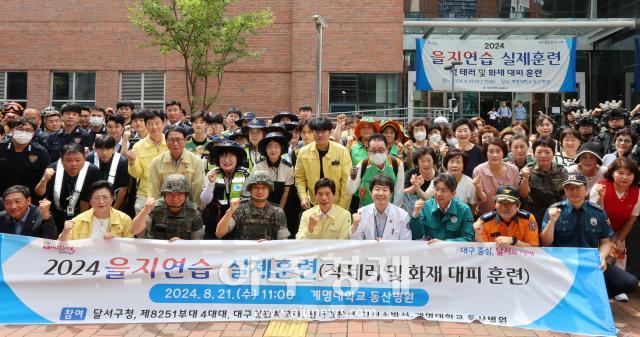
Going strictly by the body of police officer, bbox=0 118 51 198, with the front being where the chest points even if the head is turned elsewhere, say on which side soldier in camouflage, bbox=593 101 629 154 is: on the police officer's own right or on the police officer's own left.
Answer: on the police officer's own left

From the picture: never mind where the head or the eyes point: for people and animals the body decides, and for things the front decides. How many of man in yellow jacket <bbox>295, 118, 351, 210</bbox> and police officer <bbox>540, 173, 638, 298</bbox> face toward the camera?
2

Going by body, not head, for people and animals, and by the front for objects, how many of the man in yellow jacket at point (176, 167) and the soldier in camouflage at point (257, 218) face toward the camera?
2

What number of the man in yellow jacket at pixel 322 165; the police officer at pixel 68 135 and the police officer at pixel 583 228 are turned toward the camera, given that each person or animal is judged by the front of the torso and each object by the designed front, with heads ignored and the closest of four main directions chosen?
3

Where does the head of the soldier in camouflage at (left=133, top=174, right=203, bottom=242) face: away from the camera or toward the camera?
toward the camera

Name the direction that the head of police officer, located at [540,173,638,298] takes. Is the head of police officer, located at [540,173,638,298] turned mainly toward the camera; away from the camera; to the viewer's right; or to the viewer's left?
toward the camera

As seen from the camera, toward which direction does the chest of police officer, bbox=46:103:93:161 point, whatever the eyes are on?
toward the camera

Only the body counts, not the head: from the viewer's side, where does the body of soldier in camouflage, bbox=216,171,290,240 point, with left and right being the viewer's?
facing the viewer

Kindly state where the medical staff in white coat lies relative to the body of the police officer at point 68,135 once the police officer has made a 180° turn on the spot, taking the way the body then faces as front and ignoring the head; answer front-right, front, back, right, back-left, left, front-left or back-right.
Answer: back-right

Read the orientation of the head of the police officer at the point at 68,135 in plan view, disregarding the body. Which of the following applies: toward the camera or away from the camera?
toward the camera

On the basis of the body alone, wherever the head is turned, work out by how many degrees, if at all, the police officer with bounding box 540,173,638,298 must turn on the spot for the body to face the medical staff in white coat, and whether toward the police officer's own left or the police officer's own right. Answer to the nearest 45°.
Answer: approximately 45° to the police officer's own right

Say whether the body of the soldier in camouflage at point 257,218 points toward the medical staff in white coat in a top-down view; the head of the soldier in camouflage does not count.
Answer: no

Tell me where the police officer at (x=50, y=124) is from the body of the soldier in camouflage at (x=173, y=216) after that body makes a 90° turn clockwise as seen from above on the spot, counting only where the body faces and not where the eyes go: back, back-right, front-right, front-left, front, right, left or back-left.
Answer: front-right

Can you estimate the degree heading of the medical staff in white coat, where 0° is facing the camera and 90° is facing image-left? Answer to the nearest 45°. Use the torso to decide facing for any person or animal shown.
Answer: approximately 0°

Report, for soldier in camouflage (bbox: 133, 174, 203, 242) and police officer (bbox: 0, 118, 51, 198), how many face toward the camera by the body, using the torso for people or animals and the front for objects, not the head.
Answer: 2

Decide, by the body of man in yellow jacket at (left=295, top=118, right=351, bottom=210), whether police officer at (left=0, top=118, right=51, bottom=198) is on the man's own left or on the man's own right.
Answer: on the man's own right

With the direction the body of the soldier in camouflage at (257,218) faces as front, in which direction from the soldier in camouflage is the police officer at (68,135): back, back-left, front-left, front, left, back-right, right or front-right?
back-right

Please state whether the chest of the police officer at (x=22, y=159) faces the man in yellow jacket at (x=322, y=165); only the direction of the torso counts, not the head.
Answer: no

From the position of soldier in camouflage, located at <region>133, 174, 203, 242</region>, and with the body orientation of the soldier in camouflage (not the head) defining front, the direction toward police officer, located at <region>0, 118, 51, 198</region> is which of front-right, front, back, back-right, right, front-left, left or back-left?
back-right

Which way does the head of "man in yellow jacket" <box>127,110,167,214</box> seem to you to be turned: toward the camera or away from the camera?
toward the camera

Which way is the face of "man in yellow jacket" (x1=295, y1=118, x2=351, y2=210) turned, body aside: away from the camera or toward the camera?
toward the camera
